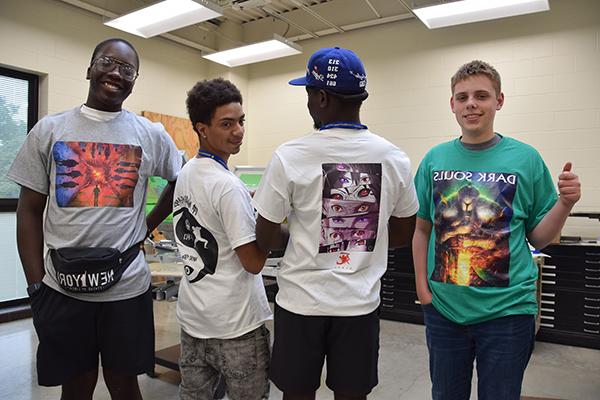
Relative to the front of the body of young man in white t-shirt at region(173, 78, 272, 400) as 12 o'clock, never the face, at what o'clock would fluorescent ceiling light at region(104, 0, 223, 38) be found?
The fluorescent ceiling light is roughly at 10 o'clock from the young man in white t-shirt.

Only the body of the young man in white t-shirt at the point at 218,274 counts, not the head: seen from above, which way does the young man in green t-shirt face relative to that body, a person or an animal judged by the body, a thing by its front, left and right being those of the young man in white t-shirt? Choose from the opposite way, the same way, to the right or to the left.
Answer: the opposite way

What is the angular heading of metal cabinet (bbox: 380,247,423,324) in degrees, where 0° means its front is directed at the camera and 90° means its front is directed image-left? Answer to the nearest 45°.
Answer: approximately 45°

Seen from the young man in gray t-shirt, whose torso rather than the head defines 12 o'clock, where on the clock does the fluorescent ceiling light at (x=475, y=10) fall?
The fluorescent ceiling light is roughly at 8 o'clock from the young man in gray t-shirt.

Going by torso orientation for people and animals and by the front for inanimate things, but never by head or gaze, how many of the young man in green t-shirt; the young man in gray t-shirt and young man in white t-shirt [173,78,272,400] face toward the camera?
2

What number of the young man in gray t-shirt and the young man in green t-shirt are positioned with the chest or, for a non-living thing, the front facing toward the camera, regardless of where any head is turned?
2

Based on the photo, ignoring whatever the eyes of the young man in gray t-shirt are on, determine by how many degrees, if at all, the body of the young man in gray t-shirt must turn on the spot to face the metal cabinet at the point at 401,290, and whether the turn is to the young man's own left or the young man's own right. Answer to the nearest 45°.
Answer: approximately 135° to the young man's own left

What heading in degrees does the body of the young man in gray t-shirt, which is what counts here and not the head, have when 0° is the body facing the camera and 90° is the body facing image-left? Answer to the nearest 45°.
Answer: approximately 0°

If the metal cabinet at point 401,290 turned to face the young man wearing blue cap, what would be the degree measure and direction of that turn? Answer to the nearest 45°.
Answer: approximately 45° to its left

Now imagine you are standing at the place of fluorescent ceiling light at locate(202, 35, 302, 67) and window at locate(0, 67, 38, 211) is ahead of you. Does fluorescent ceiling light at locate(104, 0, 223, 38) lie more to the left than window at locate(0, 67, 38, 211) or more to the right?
left

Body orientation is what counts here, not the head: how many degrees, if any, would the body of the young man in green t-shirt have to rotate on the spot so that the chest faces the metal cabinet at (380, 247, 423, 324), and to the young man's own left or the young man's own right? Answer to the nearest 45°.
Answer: approximately 180°
